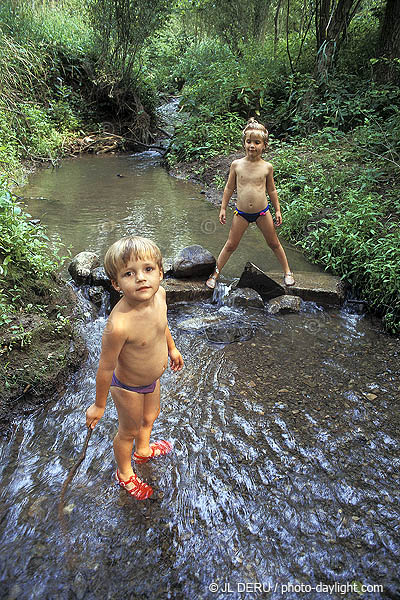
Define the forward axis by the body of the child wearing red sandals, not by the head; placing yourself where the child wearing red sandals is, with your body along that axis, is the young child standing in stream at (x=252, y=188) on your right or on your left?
on your left

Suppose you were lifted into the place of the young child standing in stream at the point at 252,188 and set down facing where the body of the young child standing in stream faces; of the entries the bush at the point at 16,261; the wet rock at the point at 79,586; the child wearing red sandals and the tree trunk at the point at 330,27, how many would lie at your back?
1

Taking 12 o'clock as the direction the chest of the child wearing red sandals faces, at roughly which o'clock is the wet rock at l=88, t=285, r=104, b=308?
The wet rock is roughly at 7 o'clock from the child wearing red sandals.

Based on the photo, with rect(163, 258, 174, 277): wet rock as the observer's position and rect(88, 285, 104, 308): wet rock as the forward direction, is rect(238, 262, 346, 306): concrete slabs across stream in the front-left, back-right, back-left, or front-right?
back-left

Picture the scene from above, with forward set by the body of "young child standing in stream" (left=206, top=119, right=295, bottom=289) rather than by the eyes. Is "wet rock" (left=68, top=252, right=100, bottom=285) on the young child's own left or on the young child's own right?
on the young child's own right

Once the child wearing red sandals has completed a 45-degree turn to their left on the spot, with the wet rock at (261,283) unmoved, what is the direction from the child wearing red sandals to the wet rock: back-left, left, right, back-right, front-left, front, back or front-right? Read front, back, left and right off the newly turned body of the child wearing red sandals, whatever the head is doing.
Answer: front-left

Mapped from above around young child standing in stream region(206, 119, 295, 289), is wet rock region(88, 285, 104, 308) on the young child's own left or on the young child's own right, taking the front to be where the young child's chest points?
on the young child's own right

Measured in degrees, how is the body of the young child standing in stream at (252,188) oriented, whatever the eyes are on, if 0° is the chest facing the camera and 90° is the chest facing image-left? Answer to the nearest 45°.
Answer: approximately 0°

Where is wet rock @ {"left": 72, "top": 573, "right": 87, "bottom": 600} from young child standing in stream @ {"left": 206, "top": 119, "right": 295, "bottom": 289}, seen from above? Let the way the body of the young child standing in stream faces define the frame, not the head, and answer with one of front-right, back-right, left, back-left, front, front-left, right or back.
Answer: front

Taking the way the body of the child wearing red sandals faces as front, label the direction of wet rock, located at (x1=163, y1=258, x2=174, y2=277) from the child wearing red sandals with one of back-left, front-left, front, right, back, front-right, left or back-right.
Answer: back-left

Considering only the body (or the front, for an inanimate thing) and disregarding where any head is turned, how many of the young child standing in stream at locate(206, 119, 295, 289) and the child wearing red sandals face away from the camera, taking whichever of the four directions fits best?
0

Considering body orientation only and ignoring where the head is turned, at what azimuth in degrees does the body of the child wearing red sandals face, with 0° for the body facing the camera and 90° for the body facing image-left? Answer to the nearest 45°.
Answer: approximately 315°
